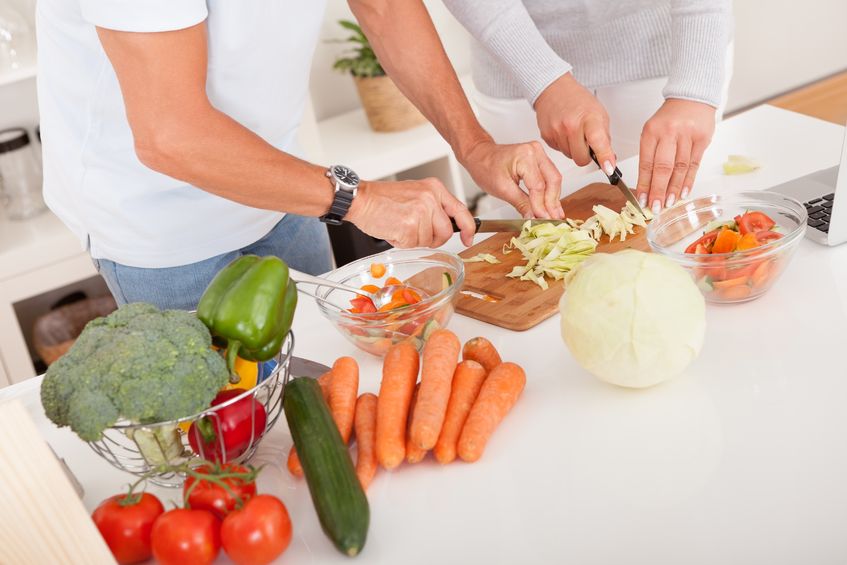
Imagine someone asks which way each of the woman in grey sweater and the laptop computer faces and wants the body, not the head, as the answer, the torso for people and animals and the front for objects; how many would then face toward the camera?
1

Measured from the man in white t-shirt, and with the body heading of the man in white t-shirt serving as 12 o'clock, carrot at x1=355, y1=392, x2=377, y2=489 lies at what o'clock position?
The carrot is roughly at 1 o'clock from the man in white t-shirt.

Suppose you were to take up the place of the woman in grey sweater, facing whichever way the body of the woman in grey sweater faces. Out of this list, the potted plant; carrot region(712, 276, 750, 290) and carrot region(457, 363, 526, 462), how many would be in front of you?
2

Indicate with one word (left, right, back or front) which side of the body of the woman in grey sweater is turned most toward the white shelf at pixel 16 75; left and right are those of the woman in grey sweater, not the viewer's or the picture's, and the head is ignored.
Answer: right

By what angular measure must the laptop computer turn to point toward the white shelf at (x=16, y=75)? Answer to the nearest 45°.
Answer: approximately 45° to its left

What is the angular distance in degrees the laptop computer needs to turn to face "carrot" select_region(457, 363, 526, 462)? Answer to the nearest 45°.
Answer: approximately 90° to its left

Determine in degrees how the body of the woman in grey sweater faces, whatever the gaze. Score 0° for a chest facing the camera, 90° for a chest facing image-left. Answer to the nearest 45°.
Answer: approximately 0°

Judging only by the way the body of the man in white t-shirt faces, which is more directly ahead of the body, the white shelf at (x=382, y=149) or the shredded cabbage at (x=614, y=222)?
the shredded cabbage

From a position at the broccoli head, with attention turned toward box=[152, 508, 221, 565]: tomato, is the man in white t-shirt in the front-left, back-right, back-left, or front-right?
back-left

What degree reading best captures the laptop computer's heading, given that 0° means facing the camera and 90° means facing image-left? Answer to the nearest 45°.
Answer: approximately 135°
